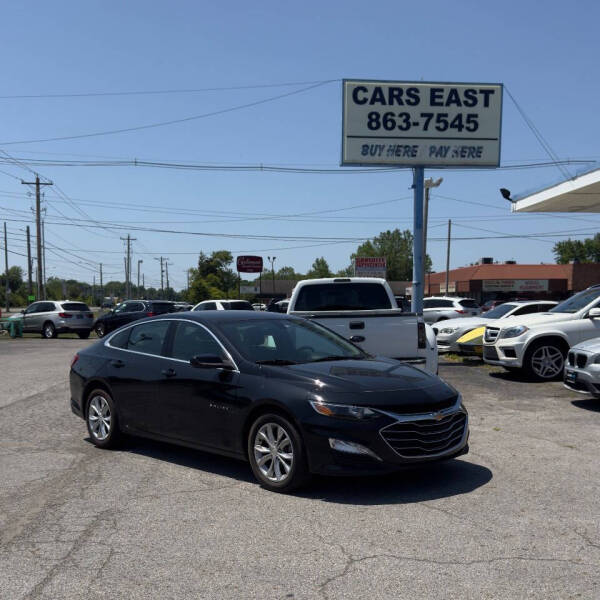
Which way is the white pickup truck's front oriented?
away from the camera

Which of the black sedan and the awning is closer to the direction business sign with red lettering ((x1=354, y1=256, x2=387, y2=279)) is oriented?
the black sedan

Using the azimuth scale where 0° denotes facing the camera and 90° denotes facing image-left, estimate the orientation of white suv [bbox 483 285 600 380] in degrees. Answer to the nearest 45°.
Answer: approximately 45°

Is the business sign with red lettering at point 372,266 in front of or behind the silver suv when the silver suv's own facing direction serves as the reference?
behind

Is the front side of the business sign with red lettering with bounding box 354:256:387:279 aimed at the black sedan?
yes

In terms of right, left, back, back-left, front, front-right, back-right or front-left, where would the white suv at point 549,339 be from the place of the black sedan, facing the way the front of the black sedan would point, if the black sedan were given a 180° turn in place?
right

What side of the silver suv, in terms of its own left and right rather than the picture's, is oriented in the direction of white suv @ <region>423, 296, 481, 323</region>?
back

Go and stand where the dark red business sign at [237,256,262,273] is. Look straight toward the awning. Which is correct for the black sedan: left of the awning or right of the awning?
right

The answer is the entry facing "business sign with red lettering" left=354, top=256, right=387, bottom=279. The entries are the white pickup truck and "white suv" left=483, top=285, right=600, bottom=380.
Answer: the white pickup truck

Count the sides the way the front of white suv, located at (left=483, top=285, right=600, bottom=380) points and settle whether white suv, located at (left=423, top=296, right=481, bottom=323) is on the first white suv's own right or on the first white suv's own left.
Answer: on the first white suv's own right

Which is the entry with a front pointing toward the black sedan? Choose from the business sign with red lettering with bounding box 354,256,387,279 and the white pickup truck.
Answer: the business sign with red lettering

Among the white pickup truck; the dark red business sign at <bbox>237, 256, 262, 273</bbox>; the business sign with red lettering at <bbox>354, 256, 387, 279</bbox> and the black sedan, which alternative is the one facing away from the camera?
the white pickup truck

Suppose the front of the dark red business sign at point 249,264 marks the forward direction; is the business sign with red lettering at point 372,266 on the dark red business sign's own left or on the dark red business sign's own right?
on the dark red business sign's own left

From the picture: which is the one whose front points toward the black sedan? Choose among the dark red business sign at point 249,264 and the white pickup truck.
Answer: the dark red business sign

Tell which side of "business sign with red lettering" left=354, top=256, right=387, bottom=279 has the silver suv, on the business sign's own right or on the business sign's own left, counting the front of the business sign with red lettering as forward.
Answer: on the business sign's own right
